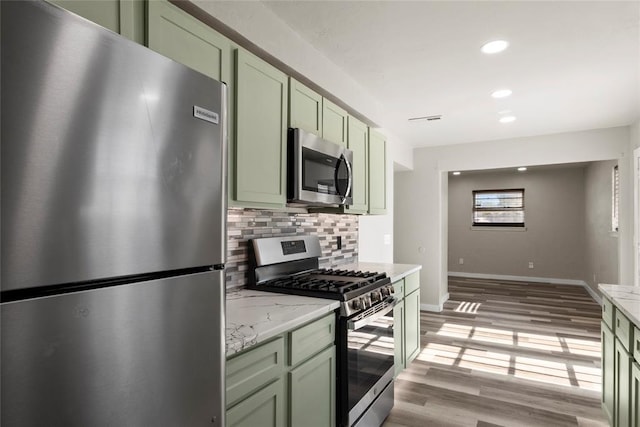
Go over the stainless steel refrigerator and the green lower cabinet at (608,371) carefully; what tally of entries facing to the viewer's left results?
1

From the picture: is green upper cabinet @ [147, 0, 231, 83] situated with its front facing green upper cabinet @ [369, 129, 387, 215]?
no

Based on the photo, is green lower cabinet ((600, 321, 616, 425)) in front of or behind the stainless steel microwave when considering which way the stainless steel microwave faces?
in front

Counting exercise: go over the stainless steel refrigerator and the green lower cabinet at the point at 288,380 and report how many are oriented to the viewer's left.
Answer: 0

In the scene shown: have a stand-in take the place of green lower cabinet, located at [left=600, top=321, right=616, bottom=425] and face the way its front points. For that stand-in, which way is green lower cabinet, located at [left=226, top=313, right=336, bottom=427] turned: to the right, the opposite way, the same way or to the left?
the opposite way

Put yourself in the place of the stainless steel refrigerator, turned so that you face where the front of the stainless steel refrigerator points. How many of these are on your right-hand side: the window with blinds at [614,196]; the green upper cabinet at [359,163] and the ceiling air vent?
0

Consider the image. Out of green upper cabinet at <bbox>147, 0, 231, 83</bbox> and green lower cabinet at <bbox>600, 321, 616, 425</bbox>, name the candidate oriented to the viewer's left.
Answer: the green lower cabinet

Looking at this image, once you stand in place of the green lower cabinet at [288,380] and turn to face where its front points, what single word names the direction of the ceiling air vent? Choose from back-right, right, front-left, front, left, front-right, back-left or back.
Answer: left

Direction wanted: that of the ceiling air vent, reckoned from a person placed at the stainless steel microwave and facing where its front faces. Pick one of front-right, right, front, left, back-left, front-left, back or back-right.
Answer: left

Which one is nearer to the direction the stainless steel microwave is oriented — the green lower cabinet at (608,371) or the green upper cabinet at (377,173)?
the green lower cabinet

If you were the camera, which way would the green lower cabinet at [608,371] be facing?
facing to the left of the viewer

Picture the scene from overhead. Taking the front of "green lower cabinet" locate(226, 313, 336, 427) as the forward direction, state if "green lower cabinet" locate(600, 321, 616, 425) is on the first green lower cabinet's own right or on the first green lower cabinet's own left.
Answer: on the first green lower cabinet's own left

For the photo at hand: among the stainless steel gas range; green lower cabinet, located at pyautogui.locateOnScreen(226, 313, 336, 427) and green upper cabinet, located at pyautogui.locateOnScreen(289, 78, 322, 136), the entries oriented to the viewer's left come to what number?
0

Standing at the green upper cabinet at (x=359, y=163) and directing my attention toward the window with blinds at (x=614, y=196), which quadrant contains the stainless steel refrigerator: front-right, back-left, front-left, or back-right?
back-right

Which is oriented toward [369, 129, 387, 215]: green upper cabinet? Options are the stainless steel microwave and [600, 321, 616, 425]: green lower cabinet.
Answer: the green lower cabinet

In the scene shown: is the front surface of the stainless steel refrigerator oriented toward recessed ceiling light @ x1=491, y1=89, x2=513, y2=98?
no

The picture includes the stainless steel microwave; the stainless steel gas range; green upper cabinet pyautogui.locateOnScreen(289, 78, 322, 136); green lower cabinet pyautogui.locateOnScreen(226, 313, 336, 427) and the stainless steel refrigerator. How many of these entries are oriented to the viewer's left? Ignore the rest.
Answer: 0

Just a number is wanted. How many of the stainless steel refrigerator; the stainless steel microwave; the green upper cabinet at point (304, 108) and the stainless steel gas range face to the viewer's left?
0
